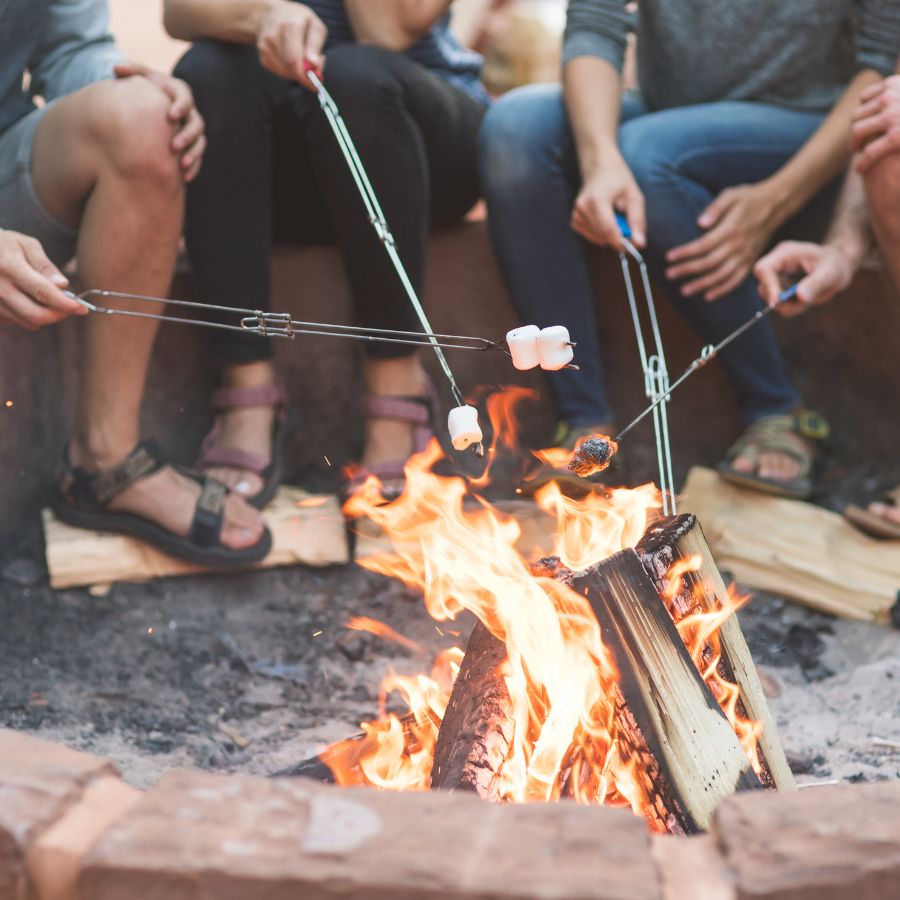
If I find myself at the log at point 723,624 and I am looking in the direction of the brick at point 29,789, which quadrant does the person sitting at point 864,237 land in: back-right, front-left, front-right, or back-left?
back-right

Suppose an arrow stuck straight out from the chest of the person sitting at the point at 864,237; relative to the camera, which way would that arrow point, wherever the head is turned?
to the viewer's left

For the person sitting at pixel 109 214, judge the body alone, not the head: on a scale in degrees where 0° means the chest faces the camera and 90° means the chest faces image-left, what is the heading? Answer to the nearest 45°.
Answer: approximately 315°

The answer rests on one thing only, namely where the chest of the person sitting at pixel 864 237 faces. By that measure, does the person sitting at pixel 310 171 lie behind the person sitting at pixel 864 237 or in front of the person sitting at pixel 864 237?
in front

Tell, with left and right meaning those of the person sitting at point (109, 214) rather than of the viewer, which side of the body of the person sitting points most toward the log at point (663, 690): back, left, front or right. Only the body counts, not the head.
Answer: front

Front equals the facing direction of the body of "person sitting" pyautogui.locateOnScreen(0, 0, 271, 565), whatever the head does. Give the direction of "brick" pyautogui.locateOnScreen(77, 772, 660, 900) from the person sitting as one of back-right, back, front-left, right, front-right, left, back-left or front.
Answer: front-right

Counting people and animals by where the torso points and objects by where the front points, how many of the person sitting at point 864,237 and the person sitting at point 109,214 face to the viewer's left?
1

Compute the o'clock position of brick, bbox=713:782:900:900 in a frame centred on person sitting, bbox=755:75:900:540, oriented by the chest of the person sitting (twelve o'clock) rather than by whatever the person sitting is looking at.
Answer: The brick is roughly at 11 o'clock from the person sitting.

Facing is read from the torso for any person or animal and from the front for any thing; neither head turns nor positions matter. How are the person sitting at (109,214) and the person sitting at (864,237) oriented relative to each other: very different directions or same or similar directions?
very different directions
